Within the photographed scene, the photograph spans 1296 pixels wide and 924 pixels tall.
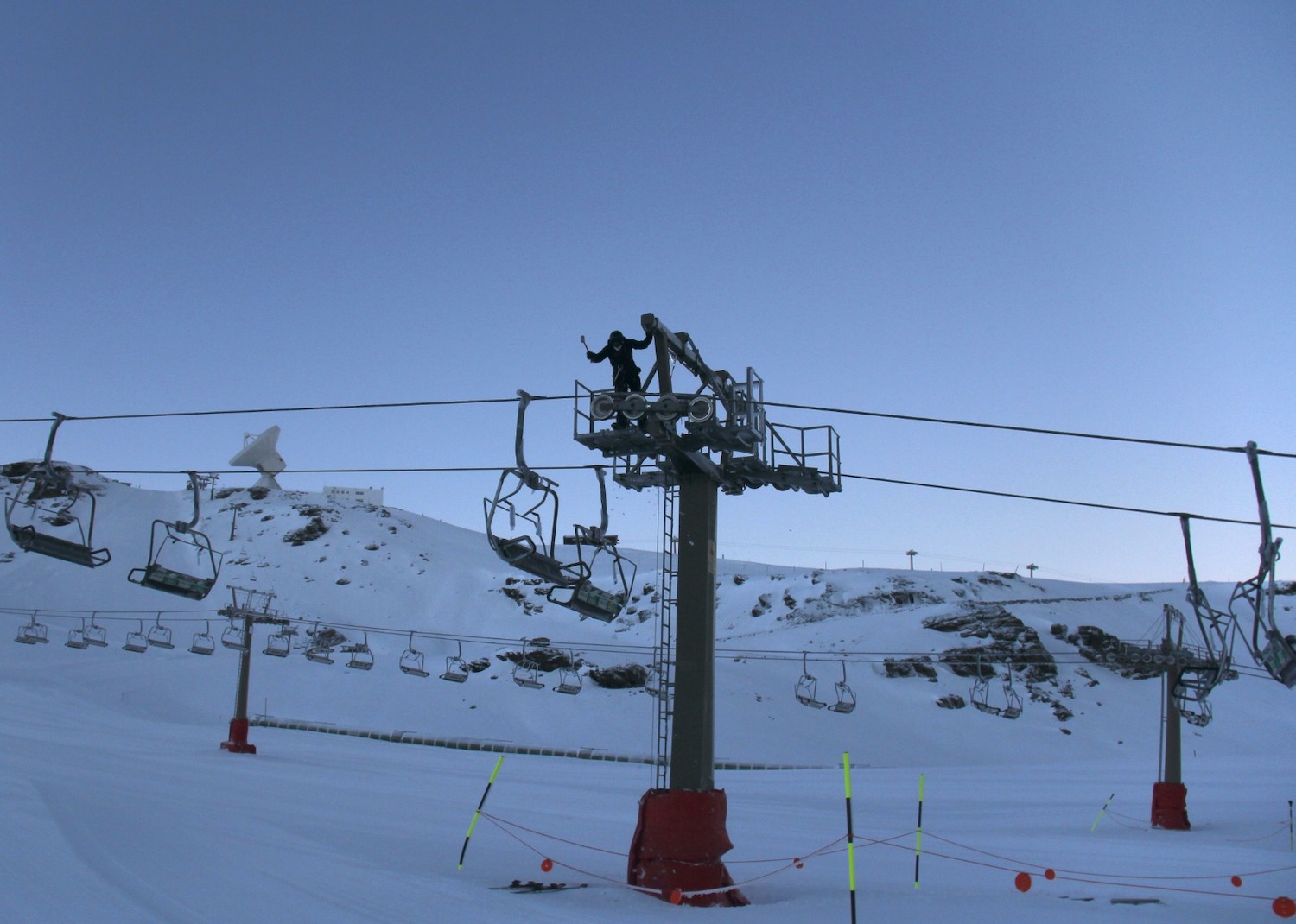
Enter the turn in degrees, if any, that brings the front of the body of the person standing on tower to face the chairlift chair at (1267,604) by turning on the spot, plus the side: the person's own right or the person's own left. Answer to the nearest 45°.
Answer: approximately 90° to the person's own left

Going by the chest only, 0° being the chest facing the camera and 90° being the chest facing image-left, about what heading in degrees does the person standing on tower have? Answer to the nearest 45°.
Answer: approximately 0°
